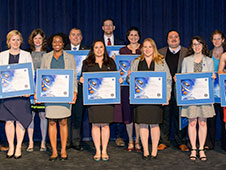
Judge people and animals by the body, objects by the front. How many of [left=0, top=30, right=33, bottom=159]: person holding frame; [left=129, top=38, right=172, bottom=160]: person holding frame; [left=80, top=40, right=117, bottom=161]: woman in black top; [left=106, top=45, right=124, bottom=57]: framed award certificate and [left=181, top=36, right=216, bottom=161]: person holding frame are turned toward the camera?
5

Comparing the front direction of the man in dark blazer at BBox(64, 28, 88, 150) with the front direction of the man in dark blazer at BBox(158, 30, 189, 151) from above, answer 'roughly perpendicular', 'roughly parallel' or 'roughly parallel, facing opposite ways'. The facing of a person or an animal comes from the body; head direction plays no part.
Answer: roughly parallel

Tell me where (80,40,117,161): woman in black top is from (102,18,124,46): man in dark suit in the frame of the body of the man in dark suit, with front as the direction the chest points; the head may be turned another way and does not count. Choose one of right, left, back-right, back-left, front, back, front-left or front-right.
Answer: front

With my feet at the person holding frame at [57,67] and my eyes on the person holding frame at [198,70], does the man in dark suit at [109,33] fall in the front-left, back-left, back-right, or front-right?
front-left

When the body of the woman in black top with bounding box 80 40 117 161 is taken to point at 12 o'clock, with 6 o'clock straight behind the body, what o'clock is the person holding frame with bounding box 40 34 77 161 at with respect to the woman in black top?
The person holding frame is roughly at 3 o'clock from the woman in black top.

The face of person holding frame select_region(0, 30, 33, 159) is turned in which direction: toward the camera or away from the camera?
toward the camera

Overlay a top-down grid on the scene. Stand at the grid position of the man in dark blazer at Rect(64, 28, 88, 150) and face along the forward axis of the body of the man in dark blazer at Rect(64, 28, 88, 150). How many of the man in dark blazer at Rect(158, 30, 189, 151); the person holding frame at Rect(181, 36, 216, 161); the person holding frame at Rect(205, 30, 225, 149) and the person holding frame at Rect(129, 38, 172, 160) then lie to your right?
0

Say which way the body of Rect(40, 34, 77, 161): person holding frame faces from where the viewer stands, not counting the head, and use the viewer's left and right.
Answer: facing the viewer

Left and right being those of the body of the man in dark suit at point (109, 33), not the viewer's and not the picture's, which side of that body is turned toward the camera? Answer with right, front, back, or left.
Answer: front

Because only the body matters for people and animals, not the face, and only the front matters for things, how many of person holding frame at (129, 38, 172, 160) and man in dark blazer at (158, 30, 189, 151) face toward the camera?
2

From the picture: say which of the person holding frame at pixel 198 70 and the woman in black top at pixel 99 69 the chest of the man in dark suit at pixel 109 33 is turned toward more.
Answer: the woman in black top

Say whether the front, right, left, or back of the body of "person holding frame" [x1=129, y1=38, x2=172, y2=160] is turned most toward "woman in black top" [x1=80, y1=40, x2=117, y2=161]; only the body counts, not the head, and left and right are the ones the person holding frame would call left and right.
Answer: right

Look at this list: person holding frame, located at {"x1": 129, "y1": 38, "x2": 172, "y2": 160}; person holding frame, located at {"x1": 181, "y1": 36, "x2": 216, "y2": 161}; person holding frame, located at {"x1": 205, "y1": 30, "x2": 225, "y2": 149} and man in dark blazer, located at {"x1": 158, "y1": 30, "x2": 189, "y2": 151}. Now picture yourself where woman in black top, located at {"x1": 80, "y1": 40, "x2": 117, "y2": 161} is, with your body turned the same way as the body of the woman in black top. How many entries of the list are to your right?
0

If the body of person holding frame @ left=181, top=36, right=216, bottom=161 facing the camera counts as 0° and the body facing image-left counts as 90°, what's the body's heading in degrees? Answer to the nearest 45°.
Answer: approximately 0°

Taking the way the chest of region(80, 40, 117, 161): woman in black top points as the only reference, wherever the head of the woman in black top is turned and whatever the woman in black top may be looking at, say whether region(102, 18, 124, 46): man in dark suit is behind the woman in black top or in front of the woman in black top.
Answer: behind

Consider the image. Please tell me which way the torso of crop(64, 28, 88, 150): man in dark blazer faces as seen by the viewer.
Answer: toward the camera

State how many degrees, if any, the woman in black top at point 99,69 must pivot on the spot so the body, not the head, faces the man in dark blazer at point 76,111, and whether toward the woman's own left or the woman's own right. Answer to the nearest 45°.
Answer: approximately 135° to the woman's own right

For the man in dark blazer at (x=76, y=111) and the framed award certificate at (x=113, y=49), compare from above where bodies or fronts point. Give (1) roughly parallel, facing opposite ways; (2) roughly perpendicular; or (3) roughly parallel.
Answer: roughly parallel

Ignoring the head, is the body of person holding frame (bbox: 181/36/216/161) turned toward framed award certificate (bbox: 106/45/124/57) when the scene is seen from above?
no

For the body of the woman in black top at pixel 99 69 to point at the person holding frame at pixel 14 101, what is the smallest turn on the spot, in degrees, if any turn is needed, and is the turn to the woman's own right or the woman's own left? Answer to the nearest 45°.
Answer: approximately 90° to the woman's own right
